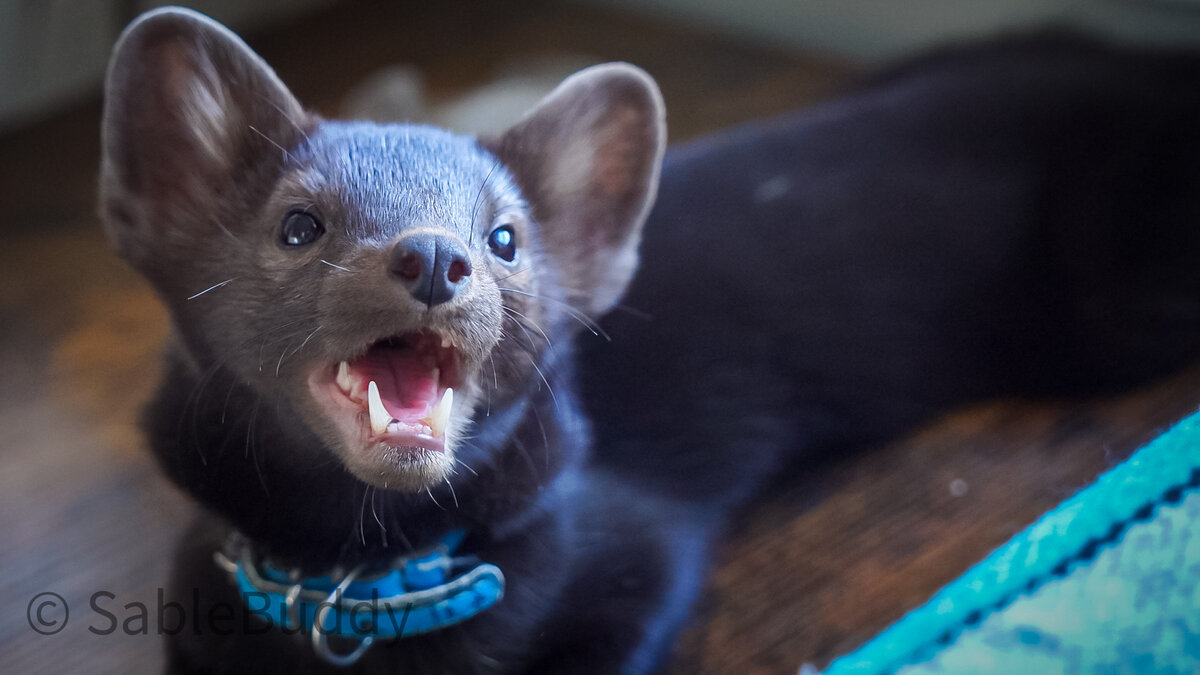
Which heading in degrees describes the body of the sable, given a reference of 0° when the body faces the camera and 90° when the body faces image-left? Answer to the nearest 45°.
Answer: approximately 45°
